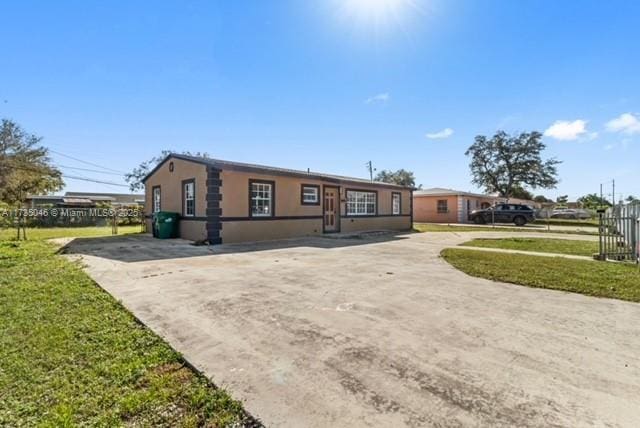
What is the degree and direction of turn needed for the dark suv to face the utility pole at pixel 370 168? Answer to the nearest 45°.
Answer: approximately 45° to its right

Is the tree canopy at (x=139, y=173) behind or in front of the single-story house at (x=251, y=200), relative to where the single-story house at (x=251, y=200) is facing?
behind

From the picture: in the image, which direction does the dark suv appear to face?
to the viewer's left

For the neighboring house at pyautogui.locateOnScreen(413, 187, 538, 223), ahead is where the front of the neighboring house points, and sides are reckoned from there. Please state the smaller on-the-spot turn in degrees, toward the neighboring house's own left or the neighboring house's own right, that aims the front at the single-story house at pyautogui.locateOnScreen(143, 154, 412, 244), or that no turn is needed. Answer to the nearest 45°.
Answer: approximately 45° to the neighboring house's own right

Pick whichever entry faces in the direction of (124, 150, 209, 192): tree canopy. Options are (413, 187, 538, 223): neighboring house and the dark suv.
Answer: the dark suv

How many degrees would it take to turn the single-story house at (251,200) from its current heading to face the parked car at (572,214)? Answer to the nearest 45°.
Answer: approximately 90° to its left

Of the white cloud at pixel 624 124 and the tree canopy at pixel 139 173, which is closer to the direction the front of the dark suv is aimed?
the tree canopy

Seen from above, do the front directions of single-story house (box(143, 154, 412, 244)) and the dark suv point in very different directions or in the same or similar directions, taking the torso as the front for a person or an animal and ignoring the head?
very different directions
